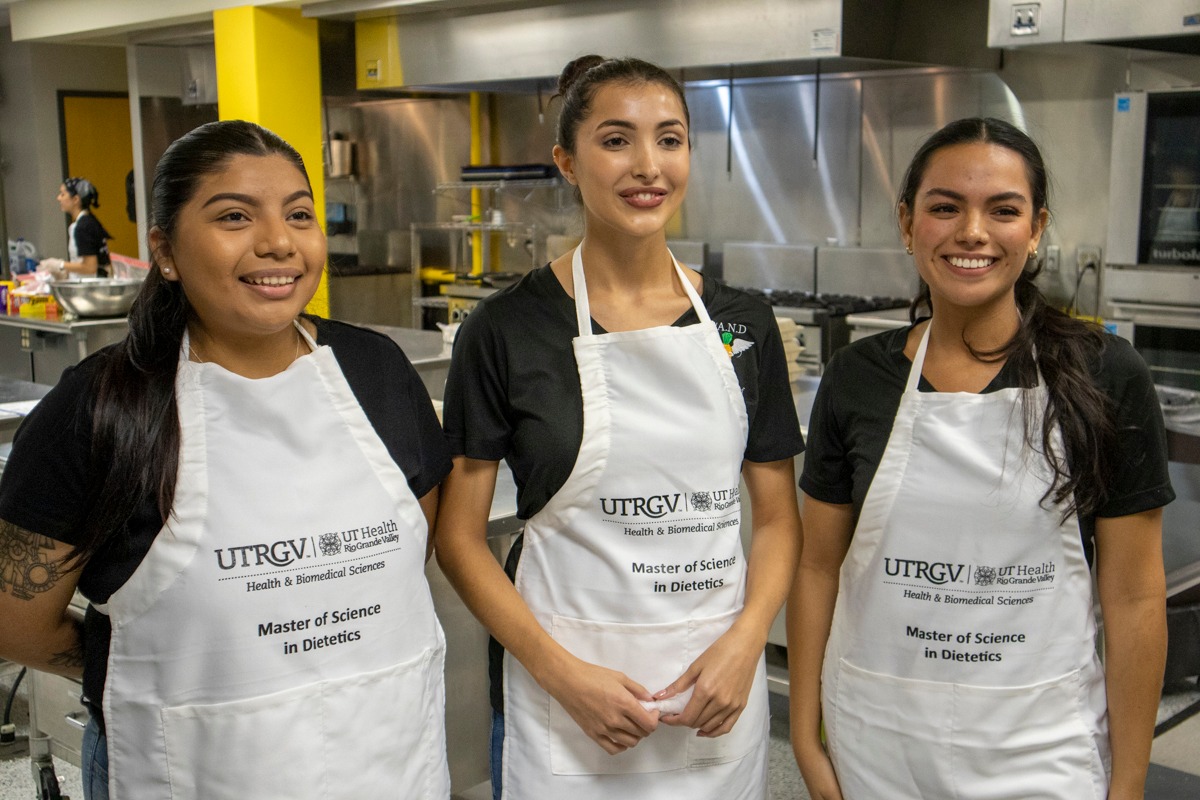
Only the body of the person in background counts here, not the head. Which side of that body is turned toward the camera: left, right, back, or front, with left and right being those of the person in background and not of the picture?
left

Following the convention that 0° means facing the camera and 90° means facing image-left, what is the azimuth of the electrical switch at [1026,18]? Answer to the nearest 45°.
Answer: approximately 0°

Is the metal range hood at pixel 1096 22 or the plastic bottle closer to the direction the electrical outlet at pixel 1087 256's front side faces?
the metal range hood

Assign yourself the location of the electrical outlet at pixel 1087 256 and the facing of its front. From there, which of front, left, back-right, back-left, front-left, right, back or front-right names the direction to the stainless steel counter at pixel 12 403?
front-right

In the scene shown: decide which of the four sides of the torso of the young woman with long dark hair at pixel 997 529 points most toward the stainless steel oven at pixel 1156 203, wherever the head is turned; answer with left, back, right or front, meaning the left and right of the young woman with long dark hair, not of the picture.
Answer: back

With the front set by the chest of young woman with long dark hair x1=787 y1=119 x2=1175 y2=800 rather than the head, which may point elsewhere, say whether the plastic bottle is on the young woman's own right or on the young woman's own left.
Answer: on the young woman's own right

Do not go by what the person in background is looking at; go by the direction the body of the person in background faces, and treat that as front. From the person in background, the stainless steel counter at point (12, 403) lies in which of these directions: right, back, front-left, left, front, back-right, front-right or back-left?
left

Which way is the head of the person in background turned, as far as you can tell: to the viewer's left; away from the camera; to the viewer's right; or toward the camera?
to the viewer's left

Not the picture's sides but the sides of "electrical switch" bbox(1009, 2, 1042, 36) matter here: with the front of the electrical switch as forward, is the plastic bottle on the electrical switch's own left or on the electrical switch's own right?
on the electrical switch's own right

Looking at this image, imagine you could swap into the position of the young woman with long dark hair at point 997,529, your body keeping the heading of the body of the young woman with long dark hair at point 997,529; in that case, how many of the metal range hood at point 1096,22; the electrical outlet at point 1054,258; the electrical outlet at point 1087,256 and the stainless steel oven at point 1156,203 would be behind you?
4
